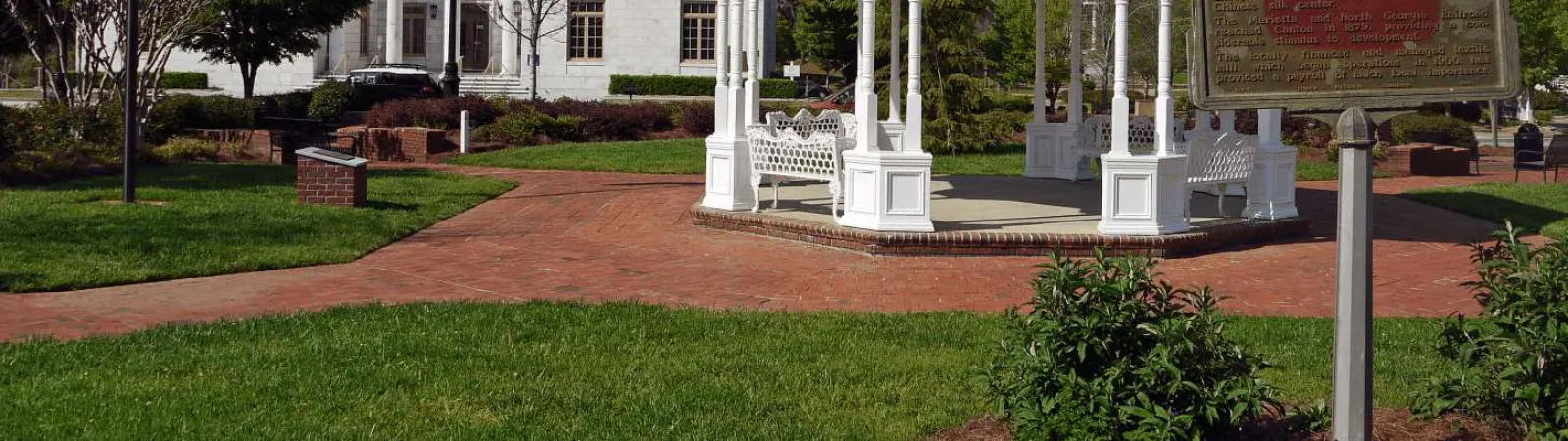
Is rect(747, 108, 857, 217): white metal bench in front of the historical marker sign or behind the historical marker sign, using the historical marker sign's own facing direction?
behind

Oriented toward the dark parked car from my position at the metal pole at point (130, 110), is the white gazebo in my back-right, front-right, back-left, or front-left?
back-right

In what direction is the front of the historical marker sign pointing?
toward the camera

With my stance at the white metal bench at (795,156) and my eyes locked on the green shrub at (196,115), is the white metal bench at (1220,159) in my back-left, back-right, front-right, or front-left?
back-right

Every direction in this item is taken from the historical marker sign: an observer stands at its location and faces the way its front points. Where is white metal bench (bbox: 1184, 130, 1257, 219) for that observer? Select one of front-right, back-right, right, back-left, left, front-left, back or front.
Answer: back

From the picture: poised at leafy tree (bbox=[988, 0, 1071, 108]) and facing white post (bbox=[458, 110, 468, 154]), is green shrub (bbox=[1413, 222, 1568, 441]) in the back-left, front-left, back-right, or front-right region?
front-left
